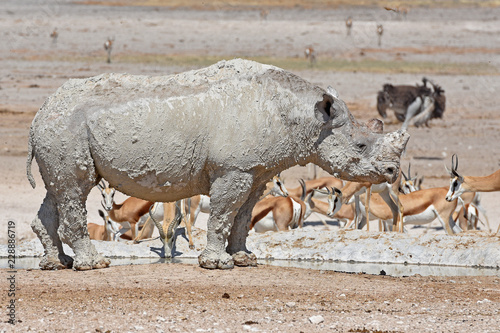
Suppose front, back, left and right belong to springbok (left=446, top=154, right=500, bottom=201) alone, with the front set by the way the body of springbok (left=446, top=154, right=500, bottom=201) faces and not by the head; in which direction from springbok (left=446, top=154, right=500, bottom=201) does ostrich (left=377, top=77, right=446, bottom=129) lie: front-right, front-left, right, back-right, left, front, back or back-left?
right

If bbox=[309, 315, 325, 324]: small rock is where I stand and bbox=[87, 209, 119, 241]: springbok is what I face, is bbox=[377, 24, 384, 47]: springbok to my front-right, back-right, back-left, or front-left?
front-right

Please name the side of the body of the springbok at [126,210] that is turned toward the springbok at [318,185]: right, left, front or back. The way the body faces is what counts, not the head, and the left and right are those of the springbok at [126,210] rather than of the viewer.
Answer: back

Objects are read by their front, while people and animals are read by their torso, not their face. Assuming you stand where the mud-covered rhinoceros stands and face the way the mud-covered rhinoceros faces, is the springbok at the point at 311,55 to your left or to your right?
on your left

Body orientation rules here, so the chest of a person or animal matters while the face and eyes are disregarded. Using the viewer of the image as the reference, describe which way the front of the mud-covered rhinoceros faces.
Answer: facing to the right of the viewer

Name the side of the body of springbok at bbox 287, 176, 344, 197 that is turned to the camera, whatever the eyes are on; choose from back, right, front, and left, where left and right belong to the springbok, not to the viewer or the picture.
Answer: left

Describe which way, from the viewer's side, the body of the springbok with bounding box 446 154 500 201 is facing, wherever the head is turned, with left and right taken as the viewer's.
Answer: facing to the left of the viewer

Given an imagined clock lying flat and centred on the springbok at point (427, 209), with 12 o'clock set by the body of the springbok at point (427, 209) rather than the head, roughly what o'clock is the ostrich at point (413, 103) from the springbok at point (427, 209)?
the ostrich at point (413, 103) is roughly at 3 o'clock from the springbok at point (427, 209).
